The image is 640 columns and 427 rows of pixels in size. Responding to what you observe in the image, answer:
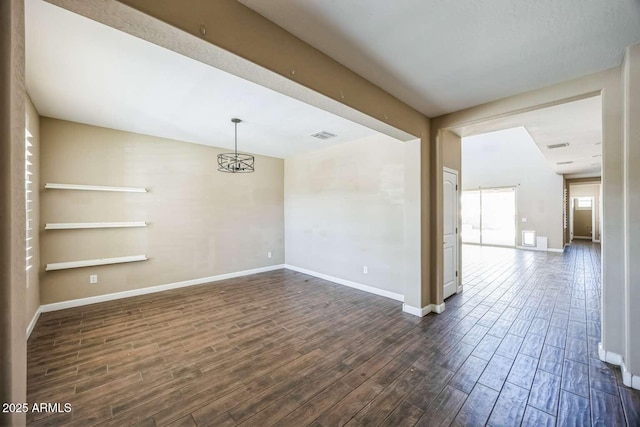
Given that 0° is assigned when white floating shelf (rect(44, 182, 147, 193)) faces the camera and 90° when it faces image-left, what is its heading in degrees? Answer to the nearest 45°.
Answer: approximately 0°

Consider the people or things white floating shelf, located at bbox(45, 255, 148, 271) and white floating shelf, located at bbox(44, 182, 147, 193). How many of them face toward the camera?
2

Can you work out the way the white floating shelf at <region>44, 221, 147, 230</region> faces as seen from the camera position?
facing the viewer

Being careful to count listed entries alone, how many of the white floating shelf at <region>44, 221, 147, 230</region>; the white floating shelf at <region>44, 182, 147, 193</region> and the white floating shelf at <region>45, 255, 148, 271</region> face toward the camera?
3

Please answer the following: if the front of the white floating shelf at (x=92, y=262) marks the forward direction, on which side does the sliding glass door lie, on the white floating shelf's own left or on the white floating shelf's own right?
on the white floating shelf's own left

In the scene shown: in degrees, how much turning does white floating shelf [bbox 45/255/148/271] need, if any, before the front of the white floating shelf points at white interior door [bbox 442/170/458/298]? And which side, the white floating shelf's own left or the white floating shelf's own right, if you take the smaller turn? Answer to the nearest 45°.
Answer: approximately 45° to the white floating shelf's own left

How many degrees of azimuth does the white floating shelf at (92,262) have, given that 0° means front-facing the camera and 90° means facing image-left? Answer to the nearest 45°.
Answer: approximately 0°

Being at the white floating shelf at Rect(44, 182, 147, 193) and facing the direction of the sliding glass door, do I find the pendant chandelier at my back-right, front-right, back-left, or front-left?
front-right
